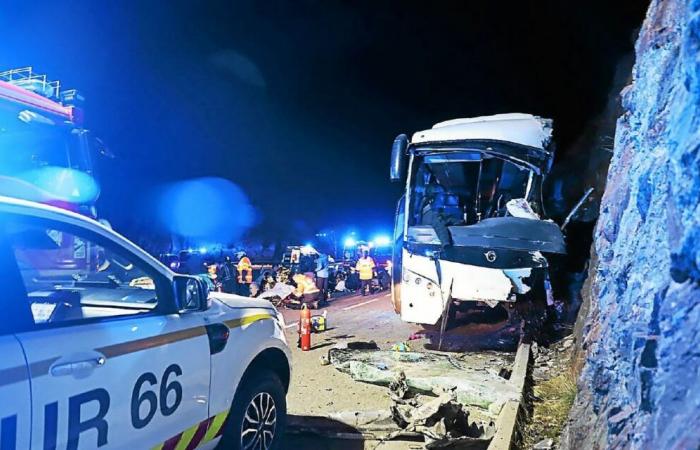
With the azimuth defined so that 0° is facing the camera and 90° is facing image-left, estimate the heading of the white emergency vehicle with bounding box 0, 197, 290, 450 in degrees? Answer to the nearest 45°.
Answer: approximately 225°

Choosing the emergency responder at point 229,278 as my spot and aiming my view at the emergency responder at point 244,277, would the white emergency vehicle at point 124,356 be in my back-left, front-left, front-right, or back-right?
back-right

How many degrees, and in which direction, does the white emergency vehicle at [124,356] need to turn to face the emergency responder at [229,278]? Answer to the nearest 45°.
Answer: approximately 45° to its left

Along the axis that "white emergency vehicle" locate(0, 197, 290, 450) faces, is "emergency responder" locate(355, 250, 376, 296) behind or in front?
in front

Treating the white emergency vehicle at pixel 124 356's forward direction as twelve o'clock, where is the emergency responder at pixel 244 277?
The emergency responder is roughly at 11 o'clock from the white emergency vehicle.

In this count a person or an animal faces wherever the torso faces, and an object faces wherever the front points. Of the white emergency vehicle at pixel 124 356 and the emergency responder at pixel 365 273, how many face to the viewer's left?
0
